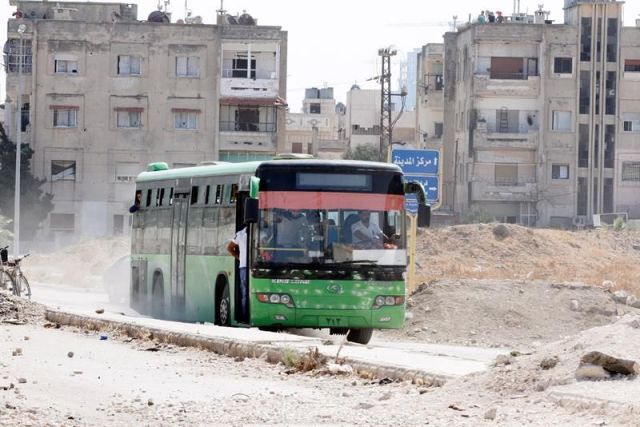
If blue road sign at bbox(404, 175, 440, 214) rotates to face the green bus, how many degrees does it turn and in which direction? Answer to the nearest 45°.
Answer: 0° — it already faces it

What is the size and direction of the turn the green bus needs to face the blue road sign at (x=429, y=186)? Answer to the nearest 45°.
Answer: approximately 180°

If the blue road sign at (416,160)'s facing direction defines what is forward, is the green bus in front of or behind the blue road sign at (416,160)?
in front

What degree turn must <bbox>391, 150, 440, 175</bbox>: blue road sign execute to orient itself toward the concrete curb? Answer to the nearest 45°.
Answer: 0° — it already faces it

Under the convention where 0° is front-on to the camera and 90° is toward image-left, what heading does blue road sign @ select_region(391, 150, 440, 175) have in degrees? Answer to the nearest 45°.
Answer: approximately 0°
